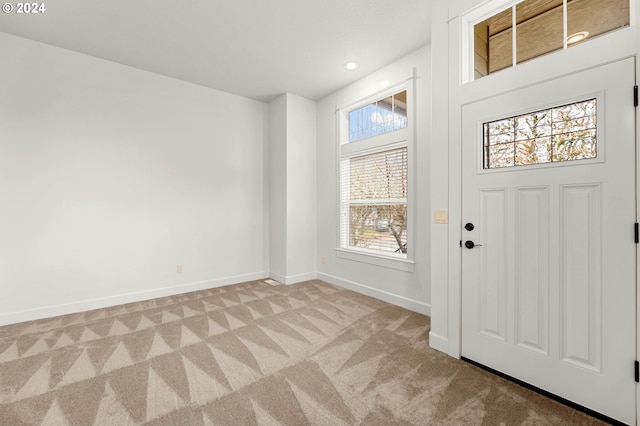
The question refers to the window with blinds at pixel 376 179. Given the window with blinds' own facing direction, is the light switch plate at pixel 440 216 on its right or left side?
on its left

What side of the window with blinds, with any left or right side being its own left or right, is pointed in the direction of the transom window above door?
left

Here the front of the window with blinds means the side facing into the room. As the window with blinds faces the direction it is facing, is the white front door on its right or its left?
on its left
